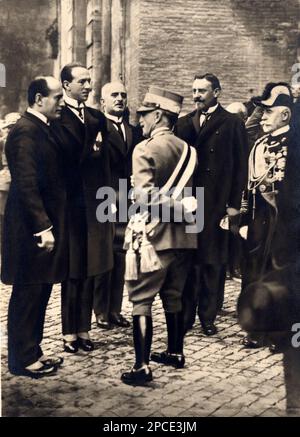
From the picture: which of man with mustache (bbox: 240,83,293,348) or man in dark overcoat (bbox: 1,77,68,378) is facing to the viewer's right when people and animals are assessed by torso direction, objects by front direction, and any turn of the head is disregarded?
the man in dark overcoat

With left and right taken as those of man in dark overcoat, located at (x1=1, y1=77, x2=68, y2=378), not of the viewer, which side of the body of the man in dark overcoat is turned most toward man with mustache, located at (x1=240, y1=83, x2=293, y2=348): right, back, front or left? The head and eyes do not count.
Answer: front

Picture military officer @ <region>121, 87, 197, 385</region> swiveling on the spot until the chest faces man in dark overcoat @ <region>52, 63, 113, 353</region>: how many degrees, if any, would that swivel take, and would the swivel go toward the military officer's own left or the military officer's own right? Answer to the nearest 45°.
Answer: approximately 45° to the military officer's own left

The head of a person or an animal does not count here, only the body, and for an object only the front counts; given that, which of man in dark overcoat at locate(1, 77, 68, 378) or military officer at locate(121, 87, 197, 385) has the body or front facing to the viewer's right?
the man in dark overcoat

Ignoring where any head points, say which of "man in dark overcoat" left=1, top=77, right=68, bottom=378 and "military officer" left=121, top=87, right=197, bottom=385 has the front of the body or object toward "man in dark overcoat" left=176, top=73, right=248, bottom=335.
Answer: "man in dark overcoat" left=1, top=77, right=68, bottom=378

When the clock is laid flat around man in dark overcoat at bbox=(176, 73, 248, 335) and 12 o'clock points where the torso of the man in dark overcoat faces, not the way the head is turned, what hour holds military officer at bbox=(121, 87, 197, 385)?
The military officer is roughly at 12 o'clock from the man in dark overcoat.

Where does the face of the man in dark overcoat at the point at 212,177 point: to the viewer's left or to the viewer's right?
to the viewer's left

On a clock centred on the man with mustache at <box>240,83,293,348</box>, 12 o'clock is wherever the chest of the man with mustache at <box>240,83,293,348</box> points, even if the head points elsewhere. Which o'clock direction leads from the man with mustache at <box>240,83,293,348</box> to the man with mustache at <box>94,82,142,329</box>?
the man with mustache at <box>94,82,142,329</box> is roughly at 1 o'clock from the man with mustache at <box>240,83,293,348</box>.

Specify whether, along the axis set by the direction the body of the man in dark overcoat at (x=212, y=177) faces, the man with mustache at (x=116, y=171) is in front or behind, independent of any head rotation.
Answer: in front

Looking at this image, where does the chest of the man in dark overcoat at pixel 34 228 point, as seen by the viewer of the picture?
to the viewer's right

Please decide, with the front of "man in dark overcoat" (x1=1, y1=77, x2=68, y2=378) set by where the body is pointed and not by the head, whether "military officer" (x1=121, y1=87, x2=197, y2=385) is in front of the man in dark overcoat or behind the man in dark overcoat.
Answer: in front

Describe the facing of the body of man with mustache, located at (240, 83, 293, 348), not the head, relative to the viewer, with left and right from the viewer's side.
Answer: facing the viewer and to the left of the viewer

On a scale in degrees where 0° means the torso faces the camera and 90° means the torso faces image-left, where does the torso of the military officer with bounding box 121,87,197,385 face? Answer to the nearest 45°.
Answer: approximately 135°

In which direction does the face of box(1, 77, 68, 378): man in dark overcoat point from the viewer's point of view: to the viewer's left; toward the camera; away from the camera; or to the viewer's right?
to the viewer's right

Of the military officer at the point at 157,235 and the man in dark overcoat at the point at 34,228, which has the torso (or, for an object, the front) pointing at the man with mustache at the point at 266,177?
the man in dark overcoat
